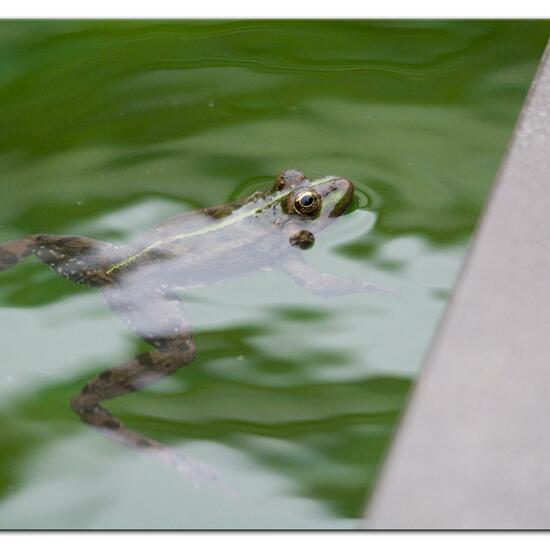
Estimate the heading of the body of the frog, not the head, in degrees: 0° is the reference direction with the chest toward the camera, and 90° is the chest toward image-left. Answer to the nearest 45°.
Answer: approximately 225°
